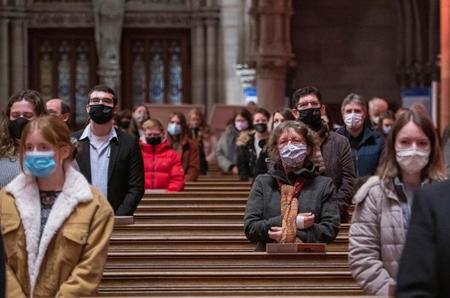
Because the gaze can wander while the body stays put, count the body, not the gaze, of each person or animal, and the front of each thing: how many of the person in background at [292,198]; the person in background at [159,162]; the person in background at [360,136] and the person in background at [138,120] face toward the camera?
4

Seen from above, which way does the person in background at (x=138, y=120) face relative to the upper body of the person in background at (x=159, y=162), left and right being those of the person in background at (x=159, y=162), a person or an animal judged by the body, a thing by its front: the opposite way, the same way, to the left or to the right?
the same way

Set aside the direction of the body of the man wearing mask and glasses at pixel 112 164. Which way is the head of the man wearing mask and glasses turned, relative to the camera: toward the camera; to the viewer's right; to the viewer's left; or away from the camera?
toward the camera

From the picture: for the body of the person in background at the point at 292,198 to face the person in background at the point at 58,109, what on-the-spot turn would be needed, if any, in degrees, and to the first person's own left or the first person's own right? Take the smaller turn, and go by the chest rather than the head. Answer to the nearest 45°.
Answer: approximately 135° to the first person's own right

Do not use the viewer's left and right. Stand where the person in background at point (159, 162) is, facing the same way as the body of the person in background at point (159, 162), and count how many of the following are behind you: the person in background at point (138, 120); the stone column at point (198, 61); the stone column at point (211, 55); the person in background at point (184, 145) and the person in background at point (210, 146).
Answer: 5

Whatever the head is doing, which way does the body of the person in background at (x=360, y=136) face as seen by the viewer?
toward the camera

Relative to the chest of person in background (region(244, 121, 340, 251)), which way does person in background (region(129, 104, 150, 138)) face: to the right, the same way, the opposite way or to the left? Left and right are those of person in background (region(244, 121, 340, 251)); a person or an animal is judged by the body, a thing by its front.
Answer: the same way

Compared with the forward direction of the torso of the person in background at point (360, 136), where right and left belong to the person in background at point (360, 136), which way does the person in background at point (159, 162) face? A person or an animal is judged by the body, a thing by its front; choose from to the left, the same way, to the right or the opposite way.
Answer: the same way

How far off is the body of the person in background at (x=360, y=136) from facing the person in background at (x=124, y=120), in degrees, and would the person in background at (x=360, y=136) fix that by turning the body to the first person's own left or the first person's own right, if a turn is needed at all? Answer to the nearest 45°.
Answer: approximately 135° to the first person's own right

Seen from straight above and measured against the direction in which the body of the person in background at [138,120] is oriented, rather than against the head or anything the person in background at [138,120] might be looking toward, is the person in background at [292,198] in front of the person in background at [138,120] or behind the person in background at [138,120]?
in front

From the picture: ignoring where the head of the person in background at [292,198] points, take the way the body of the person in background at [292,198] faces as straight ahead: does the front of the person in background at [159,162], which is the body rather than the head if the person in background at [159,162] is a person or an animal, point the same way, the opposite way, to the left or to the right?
the same way

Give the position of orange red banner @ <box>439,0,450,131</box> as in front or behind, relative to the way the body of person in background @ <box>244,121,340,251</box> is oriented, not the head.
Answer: behind

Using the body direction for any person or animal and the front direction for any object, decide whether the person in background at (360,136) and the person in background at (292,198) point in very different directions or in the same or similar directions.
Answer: same or similar directions

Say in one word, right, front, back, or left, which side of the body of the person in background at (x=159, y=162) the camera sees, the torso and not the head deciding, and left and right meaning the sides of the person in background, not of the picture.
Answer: front

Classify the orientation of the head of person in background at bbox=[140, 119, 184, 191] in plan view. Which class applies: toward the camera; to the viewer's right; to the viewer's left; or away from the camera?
toward the camera

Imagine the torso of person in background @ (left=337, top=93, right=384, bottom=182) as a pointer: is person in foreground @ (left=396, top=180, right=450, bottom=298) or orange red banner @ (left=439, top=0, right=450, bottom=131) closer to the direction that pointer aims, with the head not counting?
the person in foreground

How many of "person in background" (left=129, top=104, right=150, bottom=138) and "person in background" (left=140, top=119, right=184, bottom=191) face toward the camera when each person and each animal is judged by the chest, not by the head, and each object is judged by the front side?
2
